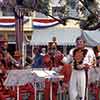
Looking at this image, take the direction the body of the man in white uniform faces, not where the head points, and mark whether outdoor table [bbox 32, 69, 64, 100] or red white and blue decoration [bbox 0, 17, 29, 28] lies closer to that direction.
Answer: the outdoor table

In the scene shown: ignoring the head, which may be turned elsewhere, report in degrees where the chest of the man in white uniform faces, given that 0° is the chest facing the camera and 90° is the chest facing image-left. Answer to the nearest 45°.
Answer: approximately 0°

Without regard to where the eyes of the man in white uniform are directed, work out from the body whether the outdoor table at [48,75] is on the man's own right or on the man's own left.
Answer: on the man's own right

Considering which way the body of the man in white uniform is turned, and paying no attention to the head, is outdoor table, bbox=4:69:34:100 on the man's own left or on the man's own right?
on the man's own right

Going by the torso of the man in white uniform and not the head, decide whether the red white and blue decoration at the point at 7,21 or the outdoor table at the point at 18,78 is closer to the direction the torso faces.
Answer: the outdoor table

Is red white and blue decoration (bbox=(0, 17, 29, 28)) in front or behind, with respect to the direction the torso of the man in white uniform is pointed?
behind
